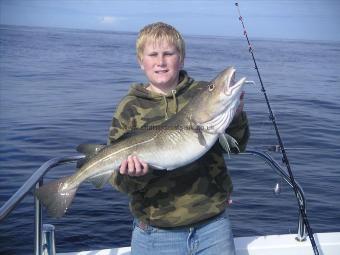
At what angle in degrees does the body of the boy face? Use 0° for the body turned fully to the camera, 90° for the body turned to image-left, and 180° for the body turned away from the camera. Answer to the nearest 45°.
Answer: approximately 0°
